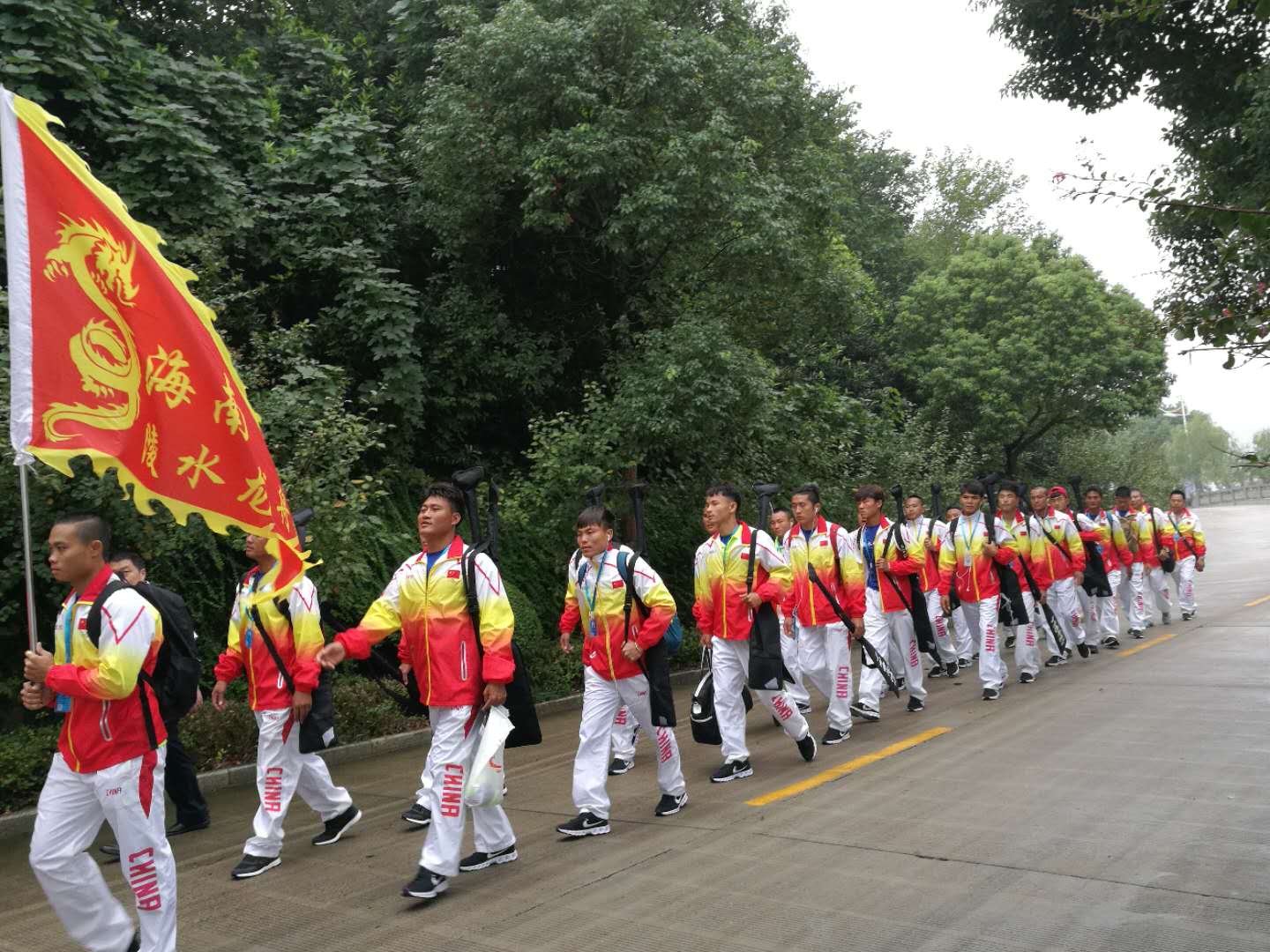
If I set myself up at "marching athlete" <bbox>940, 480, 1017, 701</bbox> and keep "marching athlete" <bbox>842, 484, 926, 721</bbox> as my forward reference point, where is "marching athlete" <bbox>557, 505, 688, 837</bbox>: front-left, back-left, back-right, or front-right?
front-left

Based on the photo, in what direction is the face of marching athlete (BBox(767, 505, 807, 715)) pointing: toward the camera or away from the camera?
toward the camera

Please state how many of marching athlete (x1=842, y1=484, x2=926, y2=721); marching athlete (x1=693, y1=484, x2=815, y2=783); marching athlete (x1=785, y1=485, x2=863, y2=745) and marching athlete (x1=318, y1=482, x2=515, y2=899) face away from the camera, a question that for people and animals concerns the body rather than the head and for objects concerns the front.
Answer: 0

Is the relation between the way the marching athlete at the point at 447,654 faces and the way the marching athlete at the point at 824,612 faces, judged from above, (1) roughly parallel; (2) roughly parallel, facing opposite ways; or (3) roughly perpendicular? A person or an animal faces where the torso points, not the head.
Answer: roughly parallel

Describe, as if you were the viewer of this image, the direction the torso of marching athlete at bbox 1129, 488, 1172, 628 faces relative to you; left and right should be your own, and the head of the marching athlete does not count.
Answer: facing the viewer and to the left of the viewer

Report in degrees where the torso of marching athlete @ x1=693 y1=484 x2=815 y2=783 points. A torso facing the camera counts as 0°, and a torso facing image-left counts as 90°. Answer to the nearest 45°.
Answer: approximately 45°

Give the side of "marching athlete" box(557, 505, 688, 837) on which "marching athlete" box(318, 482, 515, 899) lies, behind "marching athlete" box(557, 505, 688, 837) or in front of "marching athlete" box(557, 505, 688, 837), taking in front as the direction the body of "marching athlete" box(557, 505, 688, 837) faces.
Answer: in front

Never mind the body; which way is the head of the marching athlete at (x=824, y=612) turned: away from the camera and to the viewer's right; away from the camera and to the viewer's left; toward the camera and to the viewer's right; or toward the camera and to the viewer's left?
toward the camera and to the viewer's left

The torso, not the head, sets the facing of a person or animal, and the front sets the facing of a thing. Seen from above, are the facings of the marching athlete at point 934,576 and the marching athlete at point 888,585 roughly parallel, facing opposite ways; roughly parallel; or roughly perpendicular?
roughly parallel

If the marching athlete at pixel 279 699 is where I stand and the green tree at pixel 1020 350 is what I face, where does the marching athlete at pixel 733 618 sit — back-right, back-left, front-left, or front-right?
front-right

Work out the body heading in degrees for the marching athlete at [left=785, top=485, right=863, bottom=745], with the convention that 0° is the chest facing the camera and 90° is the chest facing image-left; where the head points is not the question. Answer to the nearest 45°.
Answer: approximately 45°

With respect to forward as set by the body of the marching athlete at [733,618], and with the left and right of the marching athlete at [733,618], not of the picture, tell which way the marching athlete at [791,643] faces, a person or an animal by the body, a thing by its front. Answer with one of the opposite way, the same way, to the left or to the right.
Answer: the same way

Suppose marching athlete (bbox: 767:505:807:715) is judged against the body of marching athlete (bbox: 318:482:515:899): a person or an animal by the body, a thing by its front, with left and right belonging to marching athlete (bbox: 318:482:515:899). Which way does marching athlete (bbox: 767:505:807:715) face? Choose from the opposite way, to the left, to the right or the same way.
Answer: the same way

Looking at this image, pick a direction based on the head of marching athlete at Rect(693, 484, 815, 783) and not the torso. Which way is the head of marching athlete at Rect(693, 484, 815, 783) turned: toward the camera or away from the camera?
toward the camera

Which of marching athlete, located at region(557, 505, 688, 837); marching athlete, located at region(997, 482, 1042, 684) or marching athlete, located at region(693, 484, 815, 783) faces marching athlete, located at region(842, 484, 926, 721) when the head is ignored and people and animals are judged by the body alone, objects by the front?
marching athlete, located at region(997, 482, 1042, 684)

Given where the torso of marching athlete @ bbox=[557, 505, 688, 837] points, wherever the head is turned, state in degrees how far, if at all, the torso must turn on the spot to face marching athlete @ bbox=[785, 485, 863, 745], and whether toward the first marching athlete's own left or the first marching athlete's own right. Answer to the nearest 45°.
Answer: approximately 180°

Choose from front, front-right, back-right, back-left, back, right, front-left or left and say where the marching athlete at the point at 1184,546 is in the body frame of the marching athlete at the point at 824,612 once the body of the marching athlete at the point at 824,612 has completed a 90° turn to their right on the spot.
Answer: right

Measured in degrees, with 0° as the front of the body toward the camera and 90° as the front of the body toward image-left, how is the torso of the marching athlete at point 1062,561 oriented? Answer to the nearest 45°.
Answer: approximately 45°

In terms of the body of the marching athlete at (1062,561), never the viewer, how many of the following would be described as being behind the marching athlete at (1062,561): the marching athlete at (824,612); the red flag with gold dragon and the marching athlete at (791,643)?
0

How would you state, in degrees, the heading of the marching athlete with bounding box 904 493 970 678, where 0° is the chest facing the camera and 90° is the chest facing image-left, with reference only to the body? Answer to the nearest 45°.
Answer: approximately 45°

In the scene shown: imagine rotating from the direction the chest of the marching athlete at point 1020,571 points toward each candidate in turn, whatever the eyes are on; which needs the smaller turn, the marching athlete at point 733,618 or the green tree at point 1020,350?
the marching athlete
